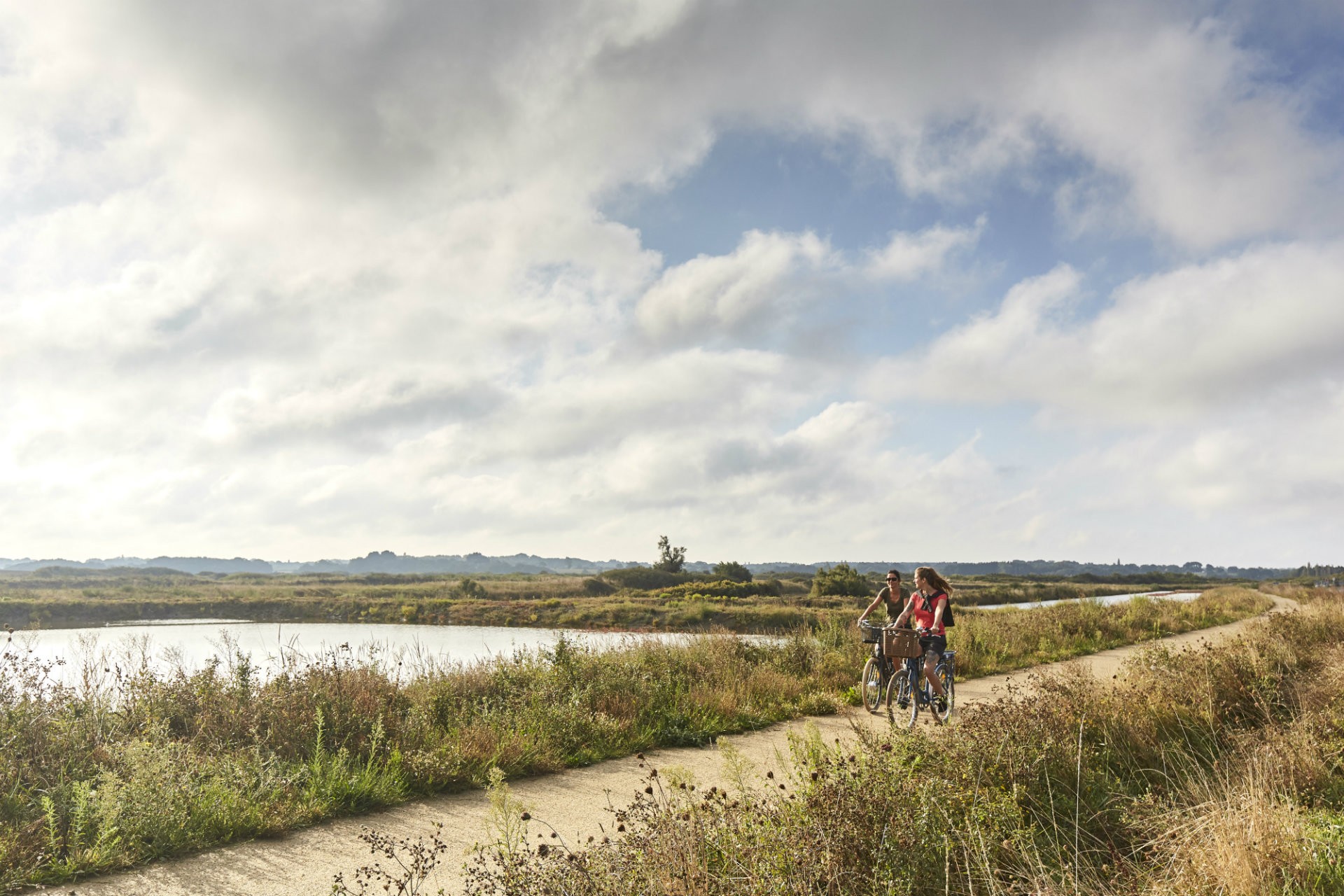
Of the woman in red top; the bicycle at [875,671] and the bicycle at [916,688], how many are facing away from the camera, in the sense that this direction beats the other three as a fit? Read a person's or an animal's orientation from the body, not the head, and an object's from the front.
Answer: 0

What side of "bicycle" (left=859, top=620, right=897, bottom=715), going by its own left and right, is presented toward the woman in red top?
left

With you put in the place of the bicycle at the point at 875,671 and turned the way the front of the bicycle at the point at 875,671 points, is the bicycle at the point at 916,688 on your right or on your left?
on your left

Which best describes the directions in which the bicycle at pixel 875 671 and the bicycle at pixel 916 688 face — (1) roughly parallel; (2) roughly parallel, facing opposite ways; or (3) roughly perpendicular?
roughly parallel

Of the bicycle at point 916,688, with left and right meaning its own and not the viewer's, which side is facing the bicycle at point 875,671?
right

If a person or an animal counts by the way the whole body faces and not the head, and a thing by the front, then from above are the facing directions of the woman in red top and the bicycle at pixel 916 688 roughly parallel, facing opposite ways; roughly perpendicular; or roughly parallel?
roughly parallel

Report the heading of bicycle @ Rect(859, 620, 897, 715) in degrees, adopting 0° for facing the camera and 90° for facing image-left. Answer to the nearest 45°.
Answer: approximately 45°

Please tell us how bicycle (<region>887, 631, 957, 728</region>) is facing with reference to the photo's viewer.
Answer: facing the viewer and to the left of the viewer

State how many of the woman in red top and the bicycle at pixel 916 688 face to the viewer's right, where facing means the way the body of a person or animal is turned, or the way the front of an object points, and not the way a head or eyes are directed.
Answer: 0

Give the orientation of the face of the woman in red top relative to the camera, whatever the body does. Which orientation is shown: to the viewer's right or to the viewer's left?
to the viewer's left

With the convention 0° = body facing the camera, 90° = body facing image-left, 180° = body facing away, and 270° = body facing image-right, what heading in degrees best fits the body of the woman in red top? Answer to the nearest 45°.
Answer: approximately 45°

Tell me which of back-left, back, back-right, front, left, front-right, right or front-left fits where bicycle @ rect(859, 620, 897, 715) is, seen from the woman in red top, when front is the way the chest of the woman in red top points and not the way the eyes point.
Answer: right
